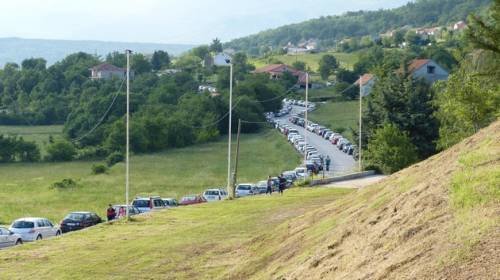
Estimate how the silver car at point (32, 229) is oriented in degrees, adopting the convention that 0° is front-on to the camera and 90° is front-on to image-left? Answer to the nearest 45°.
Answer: approximately 225°

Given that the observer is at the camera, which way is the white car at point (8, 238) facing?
facing away from the viewer and to the right of the viewer

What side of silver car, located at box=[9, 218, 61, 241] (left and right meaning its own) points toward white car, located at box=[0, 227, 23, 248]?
back
